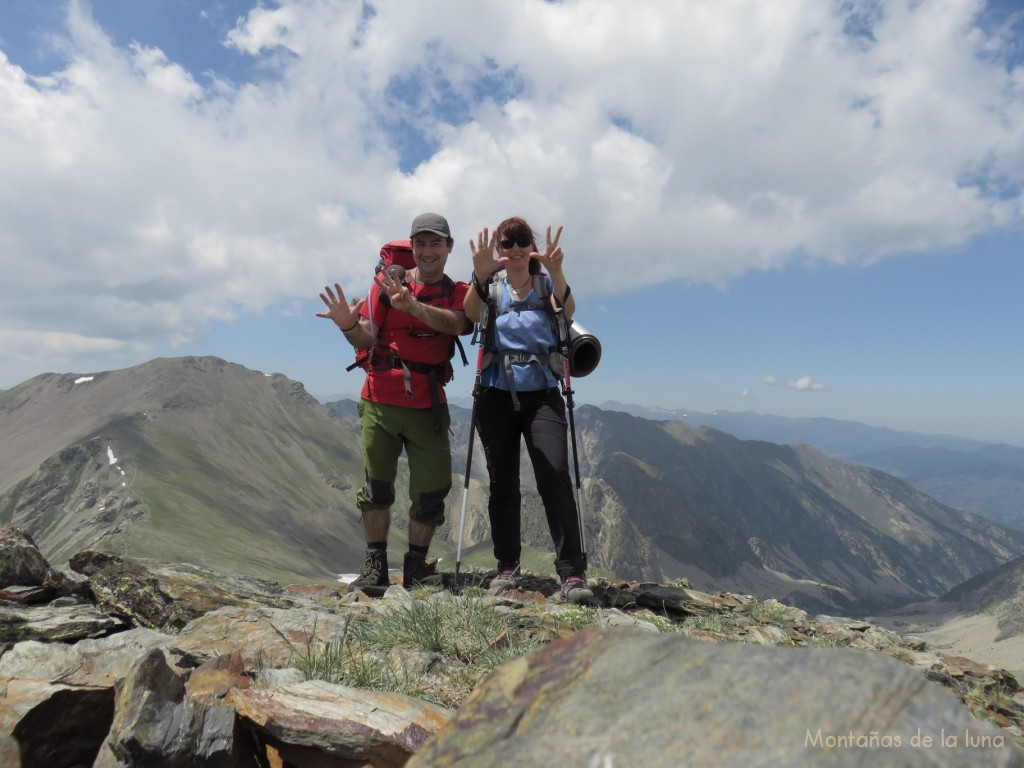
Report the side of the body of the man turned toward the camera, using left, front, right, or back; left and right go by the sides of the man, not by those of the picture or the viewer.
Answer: front

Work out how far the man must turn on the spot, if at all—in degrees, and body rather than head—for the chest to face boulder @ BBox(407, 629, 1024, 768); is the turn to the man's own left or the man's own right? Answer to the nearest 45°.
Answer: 0° — they already face it

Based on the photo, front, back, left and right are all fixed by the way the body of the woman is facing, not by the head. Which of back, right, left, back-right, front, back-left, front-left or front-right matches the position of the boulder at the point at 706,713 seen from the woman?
front

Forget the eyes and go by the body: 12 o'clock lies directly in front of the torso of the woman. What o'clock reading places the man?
The man is roughly at 4 o'clock from the woman.

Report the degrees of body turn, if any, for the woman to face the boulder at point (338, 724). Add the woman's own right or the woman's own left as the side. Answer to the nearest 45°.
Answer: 0° — they already face it

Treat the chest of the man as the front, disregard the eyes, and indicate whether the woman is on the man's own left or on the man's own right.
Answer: on the man's own left

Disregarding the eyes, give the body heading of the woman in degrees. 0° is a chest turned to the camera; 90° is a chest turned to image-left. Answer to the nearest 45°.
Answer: approximately 0°

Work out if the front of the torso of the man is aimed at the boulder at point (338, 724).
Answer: yes

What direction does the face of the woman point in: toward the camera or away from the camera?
toward the camera

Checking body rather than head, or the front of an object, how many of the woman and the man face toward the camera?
2

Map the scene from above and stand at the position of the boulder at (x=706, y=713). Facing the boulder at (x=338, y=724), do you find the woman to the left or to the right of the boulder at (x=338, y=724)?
right

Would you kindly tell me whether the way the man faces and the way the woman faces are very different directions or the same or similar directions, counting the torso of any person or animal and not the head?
same or similar directions
